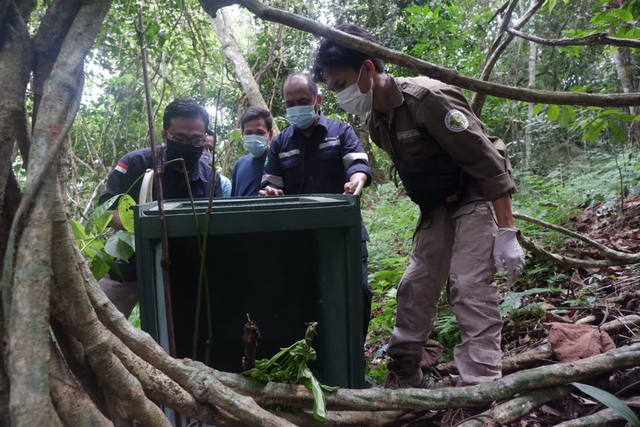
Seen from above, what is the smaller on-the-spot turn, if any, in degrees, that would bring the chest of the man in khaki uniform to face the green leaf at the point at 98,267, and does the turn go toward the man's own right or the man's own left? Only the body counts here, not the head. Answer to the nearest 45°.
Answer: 0° — they already face it

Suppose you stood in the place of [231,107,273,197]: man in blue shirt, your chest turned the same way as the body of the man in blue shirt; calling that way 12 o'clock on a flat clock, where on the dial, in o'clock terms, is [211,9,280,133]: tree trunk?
The tree trunk is roughly at 6 o'clock from the man in blue shirt.

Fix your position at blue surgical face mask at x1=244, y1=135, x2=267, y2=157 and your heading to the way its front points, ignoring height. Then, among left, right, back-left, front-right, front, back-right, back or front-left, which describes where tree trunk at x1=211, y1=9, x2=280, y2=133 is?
back

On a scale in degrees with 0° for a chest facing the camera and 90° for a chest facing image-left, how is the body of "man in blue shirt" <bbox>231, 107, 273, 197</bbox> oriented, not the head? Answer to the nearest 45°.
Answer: approximately 0°

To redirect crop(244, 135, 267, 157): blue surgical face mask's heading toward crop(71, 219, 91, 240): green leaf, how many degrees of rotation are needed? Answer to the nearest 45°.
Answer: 0° — it already faces it

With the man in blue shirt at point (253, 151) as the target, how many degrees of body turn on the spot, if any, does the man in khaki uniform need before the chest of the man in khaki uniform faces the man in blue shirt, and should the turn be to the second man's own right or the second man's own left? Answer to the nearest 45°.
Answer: approximately 90° to the second man's own right

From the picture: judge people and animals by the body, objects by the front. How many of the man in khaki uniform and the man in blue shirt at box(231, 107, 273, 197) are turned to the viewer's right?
0

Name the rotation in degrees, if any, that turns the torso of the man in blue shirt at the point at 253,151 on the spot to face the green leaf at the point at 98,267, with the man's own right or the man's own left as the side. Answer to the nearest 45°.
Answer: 0° — they already face it
